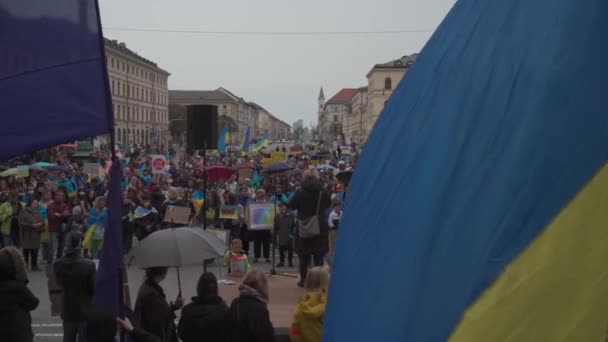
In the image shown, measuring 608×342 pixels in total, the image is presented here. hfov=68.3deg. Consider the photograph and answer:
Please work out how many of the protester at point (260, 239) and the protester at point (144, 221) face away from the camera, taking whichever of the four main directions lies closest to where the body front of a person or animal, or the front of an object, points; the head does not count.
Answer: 0

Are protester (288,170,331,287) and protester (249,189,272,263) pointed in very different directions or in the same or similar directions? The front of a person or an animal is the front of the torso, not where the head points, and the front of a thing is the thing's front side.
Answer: very different directions

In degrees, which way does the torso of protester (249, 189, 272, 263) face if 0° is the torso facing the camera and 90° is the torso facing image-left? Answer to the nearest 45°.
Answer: approximately 0°

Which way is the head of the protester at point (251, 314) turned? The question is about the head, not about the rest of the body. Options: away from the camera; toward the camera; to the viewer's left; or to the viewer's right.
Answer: away from the camera

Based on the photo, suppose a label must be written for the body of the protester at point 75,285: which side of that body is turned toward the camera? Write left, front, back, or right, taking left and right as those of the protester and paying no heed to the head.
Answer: back

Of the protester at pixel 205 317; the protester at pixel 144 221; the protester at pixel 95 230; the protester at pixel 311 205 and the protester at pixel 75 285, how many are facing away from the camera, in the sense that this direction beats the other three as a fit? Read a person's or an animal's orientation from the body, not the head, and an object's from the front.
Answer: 3

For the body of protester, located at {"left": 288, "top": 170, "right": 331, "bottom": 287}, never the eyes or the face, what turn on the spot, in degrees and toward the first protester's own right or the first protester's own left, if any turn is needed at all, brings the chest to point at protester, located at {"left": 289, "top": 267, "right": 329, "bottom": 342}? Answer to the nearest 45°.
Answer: approximately 180°

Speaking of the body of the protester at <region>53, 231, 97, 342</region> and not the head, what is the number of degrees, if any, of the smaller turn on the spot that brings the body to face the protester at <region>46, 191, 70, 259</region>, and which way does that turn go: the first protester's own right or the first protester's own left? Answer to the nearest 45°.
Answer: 0° — they already face them

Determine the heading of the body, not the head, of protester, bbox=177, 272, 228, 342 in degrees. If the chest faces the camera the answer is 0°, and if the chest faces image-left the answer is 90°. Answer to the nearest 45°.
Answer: approximately 180°

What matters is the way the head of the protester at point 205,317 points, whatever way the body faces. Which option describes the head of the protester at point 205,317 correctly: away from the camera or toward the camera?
away from the camera

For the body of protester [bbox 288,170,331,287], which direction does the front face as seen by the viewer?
away from the camera

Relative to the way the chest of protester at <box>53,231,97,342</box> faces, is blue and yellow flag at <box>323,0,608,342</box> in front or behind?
behind

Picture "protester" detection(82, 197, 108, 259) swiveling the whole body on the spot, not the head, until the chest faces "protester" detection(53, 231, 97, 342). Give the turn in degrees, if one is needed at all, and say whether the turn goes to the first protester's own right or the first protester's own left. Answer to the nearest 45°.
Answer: approximately 45° to the first protester's own right

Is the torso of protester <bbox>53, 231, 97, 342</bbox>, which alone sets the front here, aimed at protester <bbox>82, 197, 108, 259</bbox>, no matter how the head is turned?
yes

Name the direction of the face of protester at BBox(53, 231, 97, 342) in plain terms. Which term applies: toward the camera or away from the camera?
away from the camera

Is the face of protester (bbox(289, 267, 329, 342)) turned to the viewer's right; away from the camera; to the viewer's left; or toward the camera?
away from the camera
